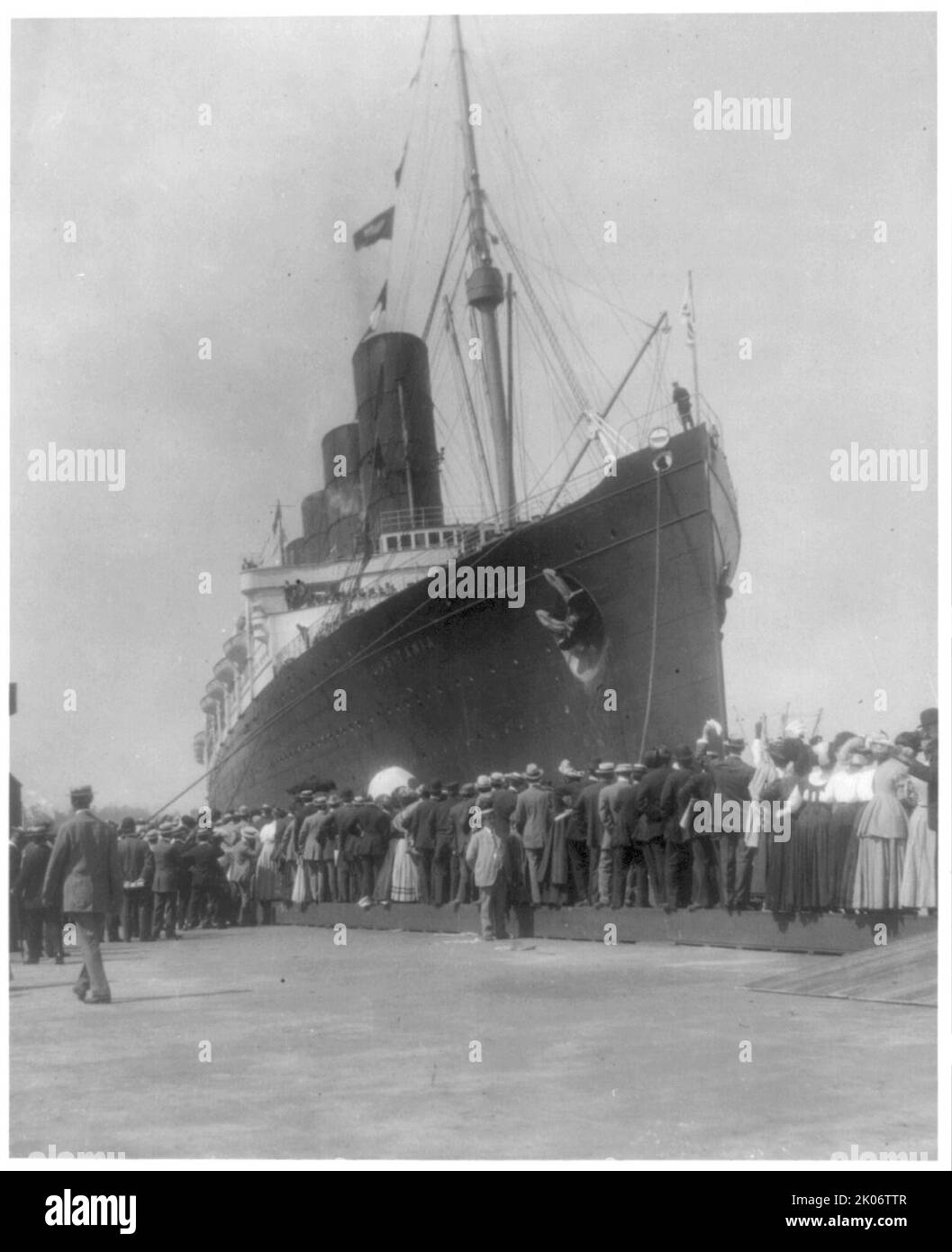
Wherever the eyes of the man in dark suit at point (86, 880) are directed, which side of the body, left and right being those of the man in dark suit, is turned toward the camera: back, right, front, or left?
back

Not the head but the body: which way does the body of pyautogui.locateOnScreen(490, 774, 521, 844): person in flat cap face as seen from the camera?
away from the camera

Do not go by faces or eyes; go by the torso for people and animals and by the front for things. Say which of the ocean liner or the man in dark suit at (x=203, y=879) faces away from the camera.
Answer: the man in dark suit

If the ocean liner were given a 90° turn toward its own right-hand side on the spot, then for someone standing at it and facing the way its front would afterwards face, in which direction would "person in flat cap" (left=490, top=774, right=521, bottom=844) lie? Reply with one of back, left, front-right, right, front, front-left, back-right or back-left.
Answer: front-left

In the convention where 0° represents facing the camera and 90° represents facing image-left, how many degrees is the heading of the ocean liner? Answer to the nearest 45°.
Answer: approximately 315°

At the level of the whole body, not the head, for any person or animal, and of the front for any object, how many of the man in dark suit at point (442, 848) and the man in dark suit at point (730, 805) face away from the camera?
2

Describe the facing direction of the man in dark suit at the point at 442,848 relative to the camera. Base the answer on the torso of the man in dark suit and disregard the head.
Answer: away from the camera

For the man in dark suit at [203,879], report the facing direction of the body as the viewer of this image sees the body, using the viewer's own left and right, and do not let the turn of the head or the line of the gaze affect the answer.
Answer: facing away from the viewer

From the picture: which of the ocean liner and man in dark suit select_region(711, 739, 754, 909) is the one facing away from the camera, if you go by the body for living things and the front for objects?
the man in dark suit

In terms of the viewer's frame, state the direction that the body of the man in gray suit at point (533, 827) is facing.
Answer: away from the camera
